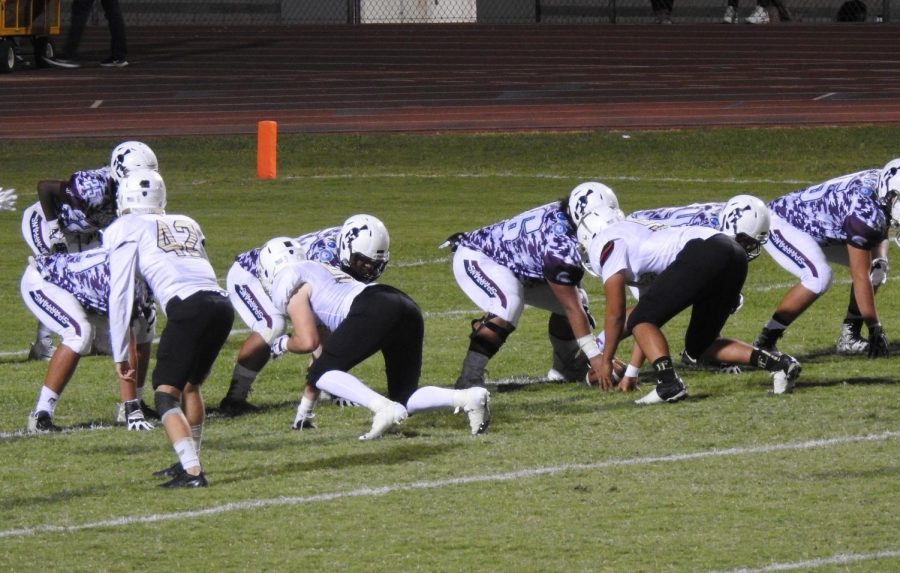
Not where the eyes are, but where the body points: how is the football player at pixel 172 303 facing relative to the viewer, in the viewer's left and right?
facing away from the viewer and to the left of the viewer

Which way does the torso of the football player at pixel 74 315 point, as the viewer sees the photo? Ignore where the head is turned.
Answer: to the viewer's right

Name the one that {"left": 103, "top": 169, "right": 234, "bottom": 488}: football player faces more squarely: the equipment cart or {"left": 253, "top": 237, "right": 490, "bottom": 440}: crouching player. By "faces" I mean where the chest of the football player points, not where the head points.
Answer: the equipment cart

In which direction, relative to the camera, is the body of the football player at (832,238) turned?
to the viewer's right

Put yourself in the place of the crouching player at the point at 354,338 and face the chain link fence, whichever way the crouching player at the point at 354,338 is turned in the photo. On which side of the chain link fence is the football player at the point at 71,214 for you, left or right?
left

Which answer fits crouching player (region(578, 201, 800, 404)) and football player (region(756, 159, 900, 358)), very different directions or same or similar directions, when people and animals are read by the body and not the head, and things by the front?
very different directions

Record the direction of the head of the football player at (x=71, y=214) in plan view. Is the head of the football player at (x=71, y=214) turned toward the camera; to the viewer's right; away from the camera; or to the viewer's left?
to the viewer's right

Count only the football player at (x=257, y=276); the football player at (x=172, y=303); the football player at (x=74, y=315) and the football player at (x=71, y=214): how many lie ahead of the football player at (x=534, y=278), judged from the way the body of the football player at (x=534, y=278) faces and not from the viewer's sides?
0

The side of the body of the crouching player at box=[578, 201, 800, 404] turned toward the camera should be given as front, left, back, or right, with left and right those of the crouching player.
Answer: left

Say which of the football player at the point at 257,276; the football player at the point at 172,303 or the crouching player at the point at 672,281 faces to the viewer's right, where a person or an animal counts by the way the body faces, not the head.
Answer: the football player at the point at 257,276

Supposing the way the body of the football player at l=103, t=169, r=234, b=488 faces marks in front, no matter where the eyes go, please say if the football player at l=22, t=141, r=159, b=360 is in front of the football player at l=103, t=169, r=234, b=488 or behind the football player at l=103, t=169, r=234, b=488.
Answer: in front

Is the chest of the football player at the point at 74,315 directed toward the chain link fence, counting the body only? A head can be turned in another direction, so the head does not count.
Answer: no

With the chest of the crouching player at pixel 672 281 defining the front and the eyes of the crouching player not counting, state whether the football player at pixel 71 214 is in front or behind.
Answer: in front

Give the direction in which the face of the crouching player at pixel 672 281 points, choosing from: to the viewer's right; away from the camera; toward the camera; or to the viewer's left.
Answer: to the viewer's left
